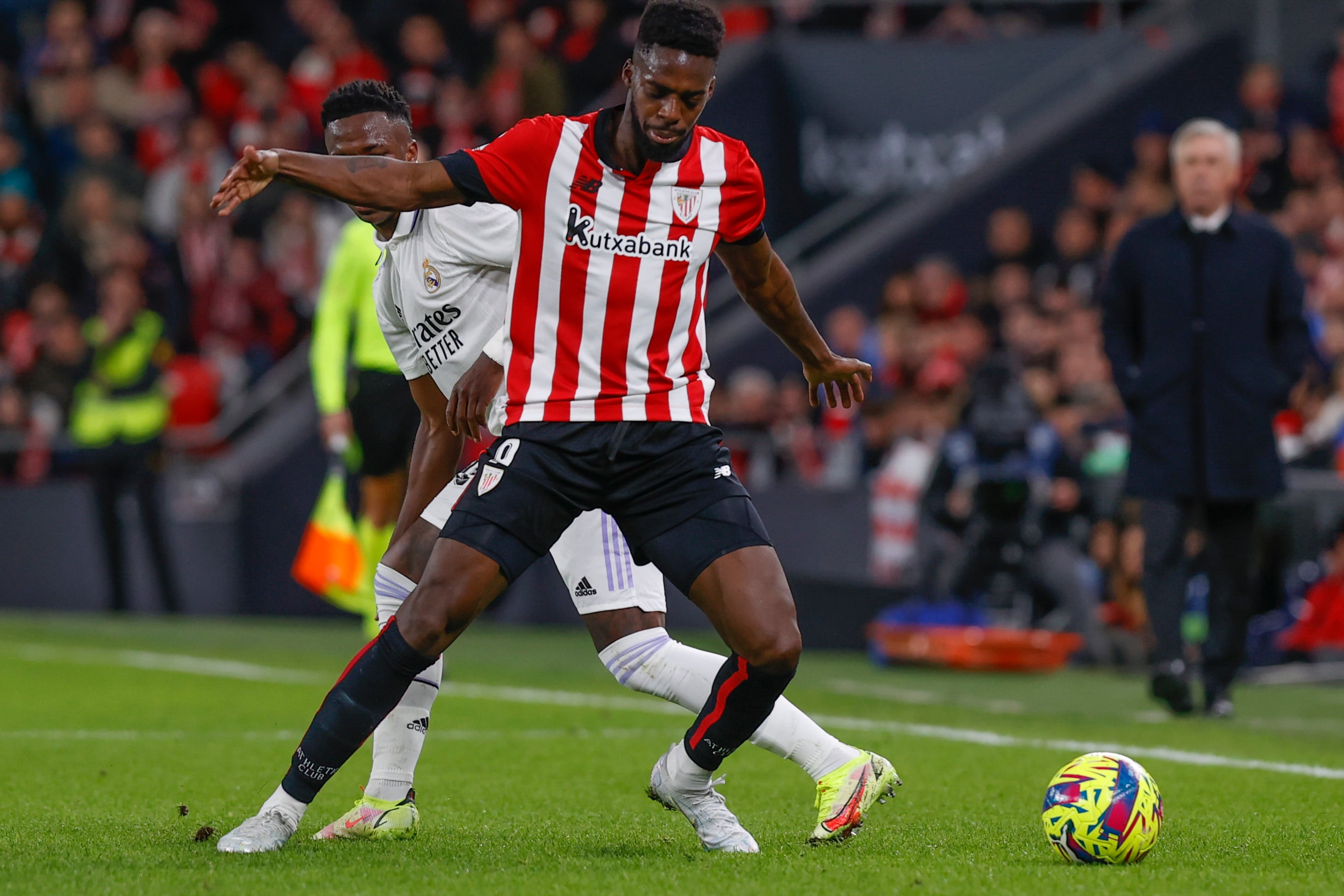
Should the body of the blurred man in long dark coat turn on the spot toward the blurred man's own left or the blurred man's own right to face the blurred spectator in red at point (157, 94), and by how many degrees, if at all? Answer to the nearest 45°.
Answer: approximately 135° to the blurred man's own right

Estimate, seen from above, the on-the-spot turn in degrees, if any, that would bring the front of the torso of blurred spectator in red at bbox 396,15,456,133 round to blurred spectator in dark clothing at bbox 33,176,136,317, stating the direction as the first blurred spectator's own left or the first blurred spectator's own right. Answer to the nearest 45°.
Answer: approximately 90° to the first blurred spectator's own right

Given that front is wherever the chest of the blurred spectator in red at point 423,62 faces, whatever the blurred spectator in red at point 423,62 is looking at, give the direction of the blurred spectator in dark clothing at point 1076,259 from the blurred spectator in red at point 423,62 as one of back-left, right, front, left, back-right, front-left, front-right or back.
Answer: front-left

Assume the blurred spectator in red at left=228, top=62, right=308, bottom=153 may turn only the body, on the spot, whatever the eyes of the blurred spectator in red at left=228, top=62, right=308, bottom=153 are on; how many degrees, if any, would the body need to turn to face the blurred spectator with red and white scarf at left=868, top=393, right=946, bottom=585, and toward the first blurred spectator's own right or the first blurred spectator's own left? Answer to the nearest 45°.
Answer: approximately 45° to the first blurred spectator's own left

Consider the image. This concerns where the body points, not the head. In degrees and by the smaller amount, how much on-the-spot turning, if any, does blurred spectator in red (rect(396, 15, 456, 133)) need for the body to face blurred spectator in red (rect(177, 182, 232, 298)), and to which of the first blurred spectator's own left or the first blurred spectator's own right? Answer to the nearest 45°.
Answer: approximately 90° to the first blurred spectator's own right

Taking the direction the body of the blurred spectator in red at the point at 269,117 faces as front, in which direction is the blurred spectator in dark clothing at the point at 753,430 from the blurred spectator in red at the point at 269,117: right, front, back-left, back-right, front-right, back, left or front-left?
front-left

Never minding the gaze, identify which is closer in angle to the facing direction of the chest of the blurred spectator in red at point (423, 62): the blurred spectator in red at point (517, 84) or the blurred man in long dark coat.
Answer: the blurred man in long dark coat

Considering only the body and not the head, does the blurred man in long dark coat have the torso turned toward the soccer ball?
yes
